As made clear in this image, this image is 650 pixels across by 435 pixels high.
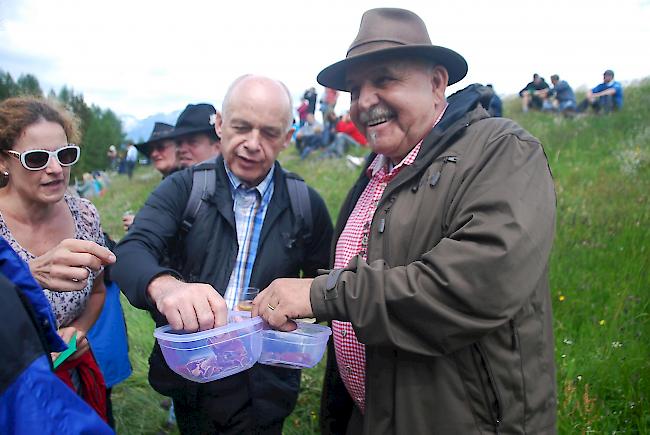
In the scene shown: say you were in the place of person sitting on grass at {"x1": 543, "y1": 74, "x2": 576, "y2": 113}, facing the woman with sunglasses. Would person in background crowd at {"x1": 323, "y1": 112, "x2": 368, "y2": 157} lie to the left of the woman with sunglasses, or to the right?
right

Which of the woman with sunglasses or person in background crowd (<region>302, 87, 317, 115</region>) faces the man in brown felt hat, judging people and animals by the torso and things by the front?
the woman with sunglasses

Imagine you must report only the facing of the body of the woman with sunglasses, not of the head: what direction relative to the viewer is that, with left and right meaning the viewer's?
facing the viewer and to the right of the viewer

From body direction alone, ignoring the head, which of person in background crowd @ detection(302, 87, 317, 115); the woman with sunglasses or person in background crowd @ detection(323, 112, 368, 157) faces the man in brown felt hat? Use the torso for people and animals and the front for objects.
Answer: the woman with sunglasses

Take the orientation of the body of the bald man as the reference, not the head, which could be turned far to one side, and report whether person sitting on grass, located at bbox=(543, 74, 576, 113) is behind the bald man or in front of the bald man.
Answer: behind

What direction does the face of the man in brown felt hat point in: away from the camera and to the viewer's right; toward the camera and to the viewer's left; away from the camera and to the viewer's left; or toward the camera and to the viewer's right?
toward the camera and to the viewer's left

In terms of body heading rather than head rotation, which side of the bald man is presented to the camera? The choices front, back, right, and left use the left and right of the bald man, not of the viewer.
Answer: front

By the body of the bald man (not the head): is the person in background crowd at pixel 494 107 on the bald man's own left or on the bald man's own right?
on the bald man's own left

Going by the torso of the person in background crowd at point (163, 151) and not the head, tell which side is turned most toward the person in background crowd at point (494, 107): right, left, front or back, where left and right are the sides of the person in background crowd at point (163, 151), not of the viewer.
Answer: left

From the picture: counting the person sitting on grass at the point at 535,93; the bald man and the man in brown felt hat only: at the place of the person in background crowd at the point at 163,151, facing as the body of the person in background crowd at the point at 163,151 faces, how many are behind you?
1
